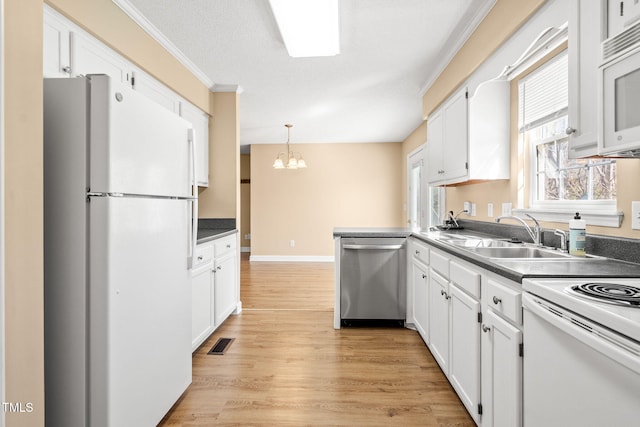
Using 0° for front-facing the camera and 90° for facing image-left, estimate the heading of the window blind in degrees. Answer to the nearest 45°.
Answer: approximately 45°

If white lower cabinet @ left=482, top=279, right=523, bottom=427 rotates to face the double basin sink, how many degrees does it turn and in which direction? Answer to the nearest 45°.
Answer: approximately 135° to its right

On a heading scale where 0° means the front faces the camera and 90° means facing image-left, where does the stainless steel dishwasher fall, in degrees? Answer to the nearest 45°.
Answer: approximately 0°

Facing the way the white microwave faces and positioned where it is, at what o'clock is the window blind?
The window blind is roughly at 4 o'clock from the white microwave.

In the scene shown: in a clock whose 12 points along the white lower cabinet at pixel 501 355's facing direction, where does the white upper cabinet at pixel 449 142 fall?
The white upper cabinet is roughly at 4 o'clock from the white lower cabinet.

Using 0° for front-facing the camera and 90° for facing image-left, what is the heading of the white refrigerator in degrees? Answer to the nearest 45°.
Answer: approximately 315°

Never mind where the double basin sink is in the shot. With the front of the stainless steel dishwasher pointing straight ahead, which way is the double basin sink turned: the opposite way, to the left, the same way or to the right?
to the right

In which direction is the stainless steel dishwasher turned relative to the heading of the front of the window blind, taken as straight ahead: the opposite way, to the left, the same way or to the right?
to the left
